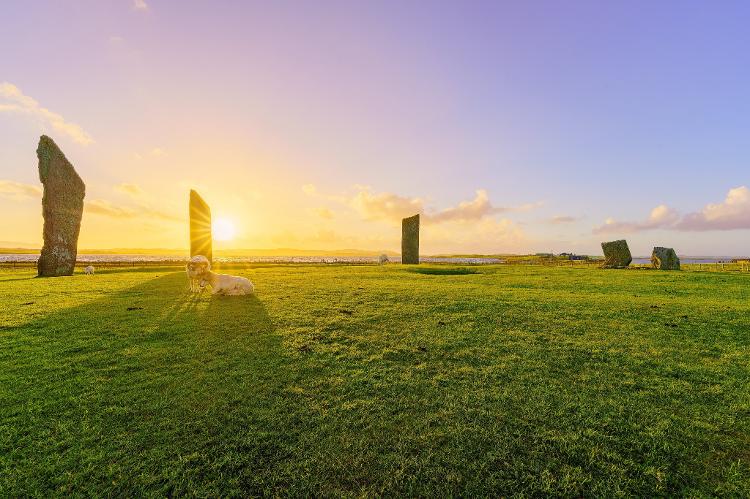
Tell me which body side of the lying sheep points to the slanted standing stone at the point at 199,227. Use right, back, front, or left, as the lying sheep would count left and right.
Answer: right

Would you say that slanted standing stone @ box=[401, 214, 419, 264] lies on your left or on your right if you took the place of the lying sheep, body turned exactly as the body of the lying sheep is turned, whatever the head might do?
on your right

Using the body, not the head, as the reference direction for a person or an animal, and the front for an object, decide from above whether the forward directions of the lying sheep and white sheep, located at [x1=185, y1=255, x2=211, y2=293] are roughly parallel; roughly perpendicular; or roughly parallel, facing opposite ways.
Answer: roughly perpendicular

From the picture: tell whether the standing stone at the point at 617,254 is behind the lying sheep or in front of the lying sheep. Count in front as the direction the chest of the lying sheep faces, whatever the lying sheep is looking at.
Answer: behind

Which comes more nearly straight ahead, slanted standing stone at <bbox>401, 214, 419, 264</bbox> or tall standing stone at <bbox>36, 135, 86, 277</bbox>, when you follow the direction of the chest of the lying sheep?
the tall standing stone

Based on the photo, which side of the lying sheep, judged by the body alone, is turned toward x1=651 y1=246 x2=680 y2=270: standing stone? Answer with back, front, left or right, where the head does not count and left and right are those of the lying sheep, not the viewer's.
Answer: back

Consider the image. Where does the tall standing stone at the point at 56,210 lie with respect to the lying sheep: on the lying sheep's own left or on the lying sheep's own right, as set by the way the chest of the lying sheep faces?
on the lying sheep's own right

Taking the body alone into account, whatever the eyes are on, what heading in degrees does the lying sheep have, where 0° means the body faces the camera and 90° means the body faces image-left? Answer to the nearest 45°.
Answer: approximately 90°

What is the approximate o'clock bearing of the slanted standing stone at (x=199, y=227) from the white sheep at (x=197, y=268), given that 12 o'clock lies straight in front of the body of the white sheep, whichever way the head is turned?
The slanted standing stone is roughly at 6 o'clock from the white sheep.

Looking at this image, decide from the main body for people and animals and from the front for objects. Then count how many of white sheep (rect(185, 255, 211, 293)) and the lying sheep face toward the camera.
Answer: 1
